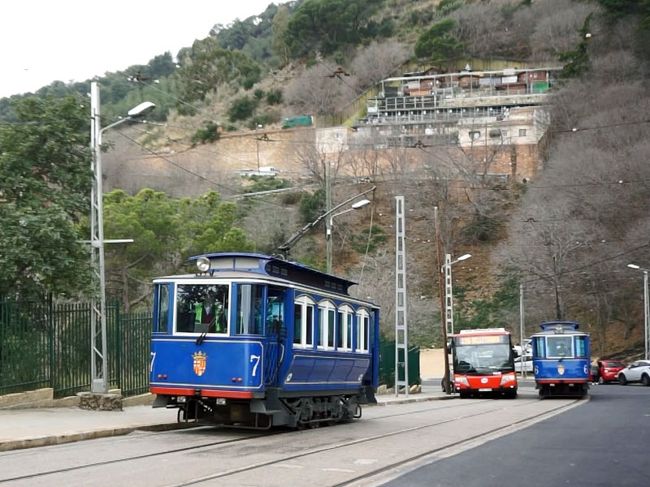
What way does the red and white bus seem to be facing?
toward the camera

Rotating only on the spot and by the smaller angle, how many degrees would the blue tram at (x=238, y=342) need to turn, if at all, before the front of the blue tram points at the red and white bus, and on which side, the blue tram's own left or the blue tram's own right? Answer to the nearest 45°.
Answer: approximately 180°

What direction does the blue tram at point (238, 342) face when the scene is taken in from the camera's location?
facing the viewer and to the left of the viewer

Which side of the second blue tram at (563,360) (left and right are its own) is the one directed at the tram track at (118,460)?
front

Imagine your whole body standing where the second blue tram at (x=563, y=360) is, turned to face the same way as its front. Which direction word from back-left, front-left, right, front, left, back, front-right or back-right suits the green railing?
right

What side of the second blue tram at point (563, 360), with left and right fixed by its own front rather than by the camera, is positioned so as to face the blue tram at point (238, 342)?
front

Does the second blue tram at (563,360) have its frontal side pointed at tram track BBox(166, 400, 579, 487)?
yes

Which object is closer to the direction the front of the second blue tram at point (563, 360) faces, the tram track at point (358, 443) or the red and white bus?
the tram track

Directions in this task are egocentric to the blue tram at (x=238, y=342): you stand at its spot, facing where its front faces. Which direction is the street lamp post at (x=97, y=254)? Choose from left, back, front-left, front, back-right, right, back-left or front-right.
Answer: right

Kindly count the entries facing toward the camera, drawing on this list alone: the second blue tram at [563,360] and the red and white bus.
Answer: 2

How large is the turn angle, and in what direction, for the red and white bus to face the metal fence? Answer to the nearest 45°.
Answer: approximately 45° to its right

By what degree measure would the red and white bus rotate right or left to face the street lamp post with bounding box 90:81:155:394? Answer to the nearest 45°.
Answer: approximately 45° to its right

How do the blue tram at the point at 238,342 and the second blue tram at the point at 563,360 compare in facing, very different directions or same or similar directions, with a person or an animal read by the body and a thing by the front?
same or similar directions

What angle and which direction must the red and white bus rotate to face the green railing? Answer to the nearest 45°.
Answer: approximately 90° to its right
